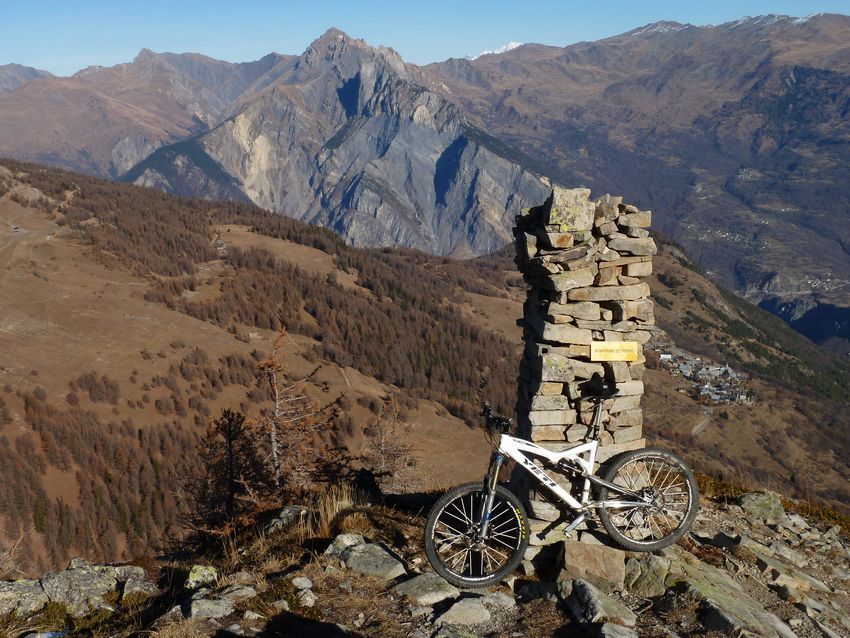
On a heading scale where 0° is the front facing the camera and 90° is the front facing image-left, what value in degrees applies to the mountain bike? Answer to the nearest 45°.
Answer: approximately 90°

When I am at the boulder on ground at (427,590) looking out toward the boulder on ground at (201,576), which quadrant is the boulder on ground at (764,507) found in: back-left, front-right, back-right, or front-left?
back-right

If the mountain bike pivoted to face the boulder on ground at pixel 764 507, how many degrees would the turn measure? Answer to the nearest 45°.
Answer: approximately 135° to its right

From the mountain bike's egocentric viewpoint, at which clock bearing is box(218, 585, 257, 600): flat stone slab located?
The flat stone slab is roughly at 11 o'clock from the mountain bike.

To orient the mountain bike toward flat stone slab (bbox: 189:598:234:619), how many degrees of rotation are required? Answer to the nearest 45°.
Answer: approximately 45° to its left

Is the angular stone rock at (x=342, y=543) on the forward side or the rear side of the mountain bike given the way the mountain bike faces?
on the forward side

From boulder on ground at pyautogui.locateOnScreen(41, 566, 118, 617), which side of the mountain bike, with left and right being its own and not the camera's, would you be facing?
front

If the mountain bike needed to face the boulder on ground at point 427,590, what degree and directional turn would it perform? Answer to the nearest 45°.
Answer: approximately 45° to its left

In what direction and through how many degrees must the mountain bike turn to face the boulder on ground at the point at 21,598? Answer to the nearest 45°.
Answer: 0° — it already faces it
